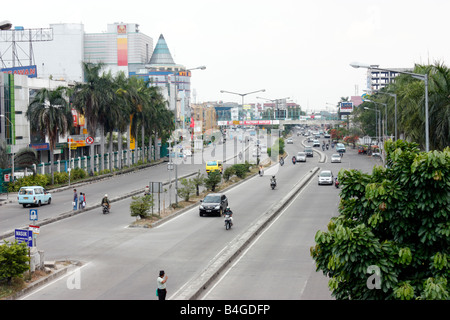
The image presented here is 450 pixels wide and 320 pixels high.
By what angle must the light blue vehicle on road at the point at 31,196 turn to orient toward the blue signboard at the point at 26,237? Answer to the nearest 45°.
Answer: approximately 135° to its right

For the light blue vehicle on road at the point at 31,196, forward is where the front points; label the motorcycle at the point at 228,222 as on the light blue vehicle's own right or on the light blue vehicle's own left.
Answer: on the light blue vehicle's own right
